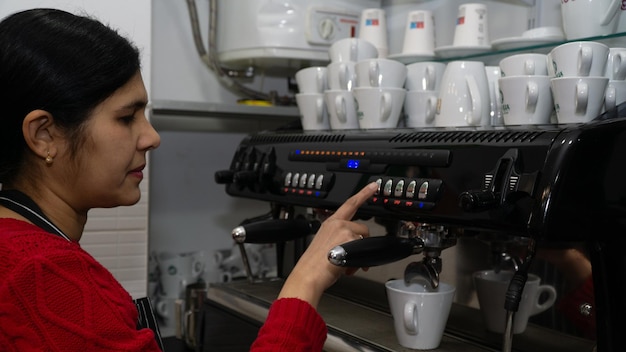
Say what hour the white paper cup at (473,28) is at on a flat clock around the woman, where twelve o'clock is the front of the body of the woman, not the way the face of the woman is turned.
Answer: The white paper cup is roughly at 11 o'clock from the woman.

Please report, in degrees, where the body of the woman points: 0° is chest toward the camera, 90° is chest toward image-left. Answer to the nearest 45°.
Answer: approximately 270°

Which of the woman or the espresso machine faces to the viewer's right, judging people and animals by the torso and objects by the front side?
the woman

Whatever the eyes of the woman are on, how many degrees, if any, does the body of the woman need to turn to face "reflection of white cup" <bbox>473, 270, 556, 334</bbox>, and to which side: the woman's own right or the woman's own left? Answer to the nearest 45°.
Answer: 0° — they already face it

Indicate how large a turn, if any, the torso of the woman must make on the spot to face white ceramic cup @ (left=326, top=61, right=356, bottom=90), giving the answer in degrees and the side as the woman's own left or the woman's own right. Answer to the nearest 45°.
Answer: approximately 45° to the woman's own left

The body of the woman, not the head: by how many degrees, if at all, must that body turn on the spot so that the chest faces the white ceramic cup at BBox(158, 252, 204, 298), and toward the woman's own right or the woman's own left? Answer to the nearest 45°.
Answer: approximately 90° to the woman's own left

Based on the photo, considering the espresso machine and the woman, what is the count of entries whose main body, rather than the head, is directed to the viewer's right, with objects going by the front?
1
